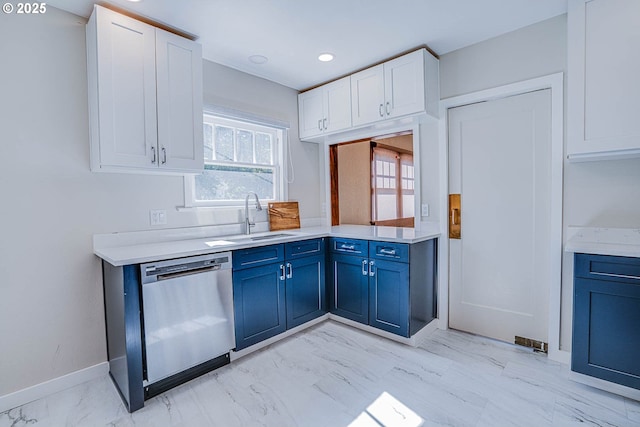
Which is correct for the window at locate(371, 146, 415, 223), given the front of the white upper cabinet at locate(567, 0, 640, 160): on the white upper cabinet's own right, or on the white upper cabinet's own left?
on the white upper cabinet's own right

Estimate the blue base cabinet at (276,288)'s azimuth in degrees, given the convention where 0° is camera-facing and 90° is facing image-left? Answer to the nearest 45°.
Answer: approximately 315°

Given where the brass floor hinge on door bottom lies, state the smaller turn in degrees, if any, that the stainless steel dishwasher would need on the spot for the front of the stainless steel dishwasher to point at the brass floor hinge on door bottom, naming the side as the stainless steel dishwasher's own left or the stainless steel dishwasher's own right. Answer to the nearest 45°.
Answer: approximately 45° to the stainless steel dishwasher's own left

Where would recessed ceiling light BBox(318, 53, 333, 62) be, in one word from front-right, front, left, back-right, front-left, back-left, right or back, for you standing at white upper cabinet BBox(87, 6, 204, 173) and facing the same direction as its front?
front-left

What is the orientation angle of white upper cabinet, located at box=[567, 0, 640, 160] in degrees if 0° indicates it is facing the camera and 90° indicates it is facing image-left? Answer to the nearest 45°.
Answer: approximately 45°

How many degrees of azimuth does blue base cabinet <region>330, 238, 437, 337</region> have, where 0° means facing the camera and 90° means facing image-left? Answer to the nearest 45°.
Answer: approximately 45°
